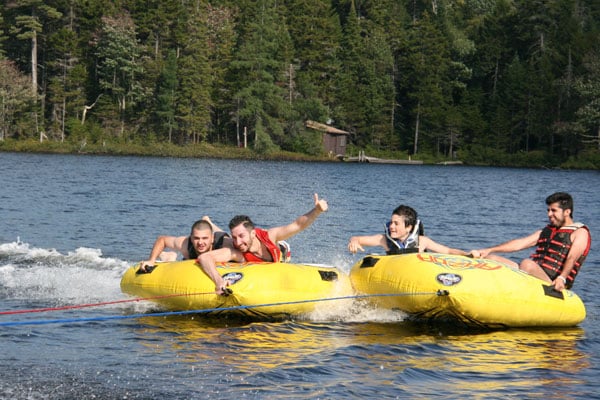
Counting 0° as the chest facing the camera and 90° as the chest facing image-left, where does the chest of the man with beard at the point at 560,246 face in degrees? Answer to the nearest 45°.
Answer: approximately 45°

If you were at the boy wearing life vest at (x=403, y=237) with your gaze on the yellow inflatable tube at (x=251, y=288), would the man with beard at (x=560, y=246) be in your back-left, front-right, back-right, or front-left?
back-left

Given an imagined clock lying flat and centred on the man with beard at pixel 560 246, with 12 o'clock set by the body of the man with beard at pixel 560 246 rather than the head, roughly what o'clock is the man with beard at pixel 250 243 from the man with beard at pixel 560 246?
the man with beard at pixel 250 243 is roughly at 1 o'clock from the man with beard at pixel 560 246.

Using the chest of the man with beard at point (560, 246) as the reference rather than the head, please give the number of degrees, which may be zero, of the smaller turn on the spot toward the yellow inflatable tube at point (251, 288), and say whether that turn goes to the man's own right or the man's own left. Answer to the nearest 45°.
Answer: approximately 45° to the man's own right

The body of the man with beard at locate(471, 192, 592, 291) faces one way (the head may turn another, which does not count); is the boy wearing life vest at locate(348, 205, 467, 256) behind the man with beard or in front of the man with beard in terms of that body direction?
in front
